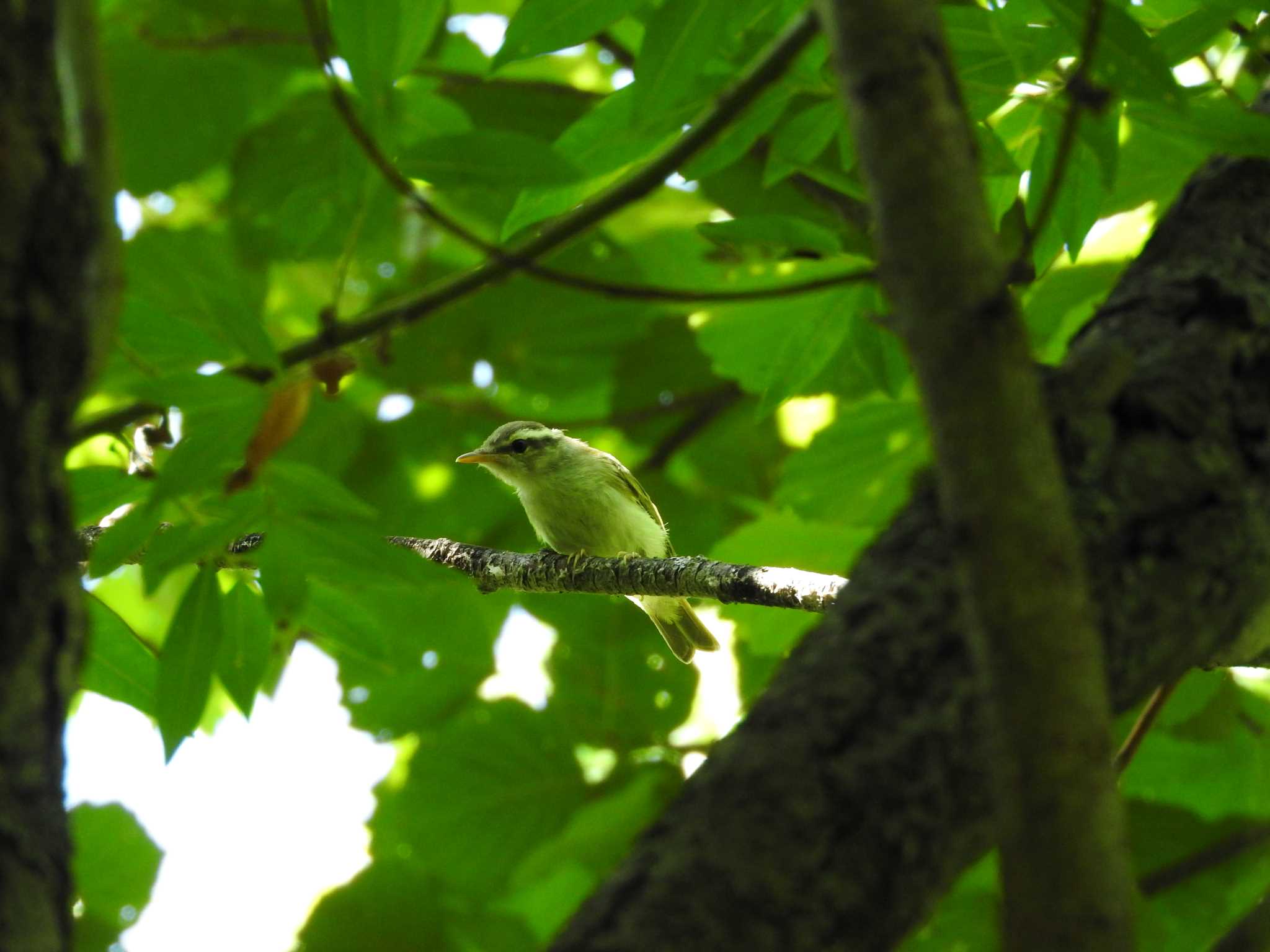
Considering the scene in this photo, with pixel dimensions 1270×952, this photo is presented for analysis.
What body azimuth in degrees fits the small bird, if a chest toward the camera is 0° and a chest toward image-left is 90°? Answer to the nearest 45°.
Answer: approximately 45°

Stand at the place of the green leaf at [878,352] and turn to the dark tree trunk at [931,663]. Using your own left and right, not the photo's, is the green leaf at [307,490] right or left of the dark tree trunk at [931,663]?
right

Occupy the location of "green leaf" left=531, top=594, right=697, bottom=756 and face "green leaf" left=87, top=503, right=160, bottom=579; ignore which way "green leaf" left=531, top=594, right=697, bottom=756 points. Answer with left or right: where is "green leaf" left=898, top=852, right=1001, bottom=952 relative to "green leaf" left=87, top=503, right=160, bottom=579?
left

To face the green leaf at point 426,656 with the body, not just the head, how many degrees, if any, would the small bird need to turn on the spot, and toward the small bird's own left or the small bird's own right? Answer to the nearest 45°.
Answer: approximately 45° to the small bird's own right
